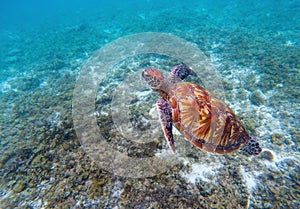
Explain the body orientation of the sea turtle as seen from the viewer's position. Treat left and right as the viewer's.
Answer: facing away from the viewer and to the left of the viewer
